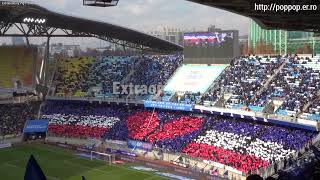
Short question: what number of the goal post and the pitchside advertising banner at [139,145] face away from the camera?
0

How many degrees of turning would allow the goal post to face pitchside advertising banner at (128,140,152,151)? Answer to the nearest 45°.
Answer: approximately 135° to its left

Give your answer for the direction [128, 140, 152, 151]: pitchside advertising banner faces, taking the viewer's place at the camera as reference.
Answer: facing the viewer and to the left of the viewer

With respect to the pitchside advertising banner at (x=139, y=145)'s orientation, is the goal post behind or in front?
in front
